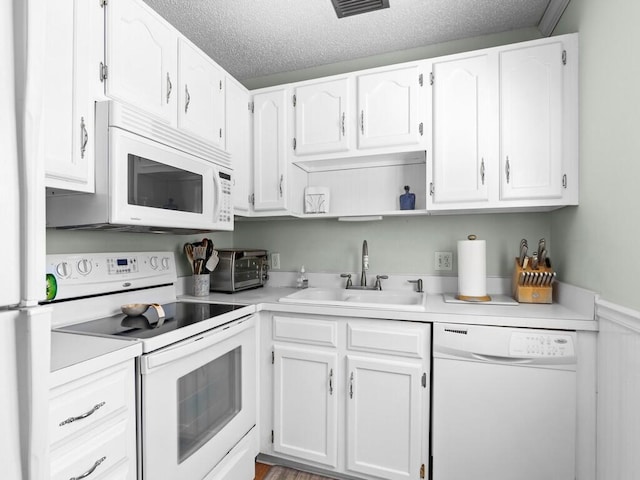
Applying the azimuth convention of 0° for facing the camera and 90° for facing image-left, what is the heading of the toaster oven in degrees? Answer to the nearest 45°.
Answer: approximately 315°

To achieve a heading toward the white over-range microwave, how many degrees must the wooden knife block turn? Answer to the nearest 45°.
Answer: approximately 45° to its right

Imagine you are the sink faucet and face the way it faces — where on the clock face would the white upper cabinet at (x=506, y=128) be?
The white upper cabinet is roughly at 10 o'clock from the sink faucet.

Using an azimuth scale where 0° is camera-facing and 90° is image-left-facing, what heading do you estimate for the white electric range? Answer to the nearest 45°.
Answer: approximately 315°

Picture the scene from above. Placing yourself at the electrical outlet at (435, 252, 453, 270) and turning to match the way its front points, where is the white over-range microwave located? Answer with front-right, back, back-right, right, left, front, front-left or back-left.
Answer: front-right

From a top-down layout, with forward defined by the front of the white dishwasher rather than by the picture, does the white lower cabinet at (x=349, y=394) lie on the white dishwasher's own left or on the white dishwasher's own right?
on the white dishwasher's own right

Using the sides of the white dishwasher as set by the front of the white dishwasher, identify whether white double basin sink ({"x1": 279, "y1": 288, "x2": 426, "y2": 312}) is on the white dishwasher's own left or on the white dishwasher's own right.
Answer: on the white dishwasher's own right

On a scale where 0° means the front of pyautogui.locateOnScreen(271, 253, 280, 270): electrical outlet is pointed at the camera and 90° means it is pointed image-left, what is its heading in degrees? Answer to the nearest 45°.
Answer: approximately 0°

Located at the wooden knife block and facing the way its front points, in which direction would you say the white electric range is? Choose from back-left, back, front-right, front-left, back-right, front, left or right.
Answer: front-right
